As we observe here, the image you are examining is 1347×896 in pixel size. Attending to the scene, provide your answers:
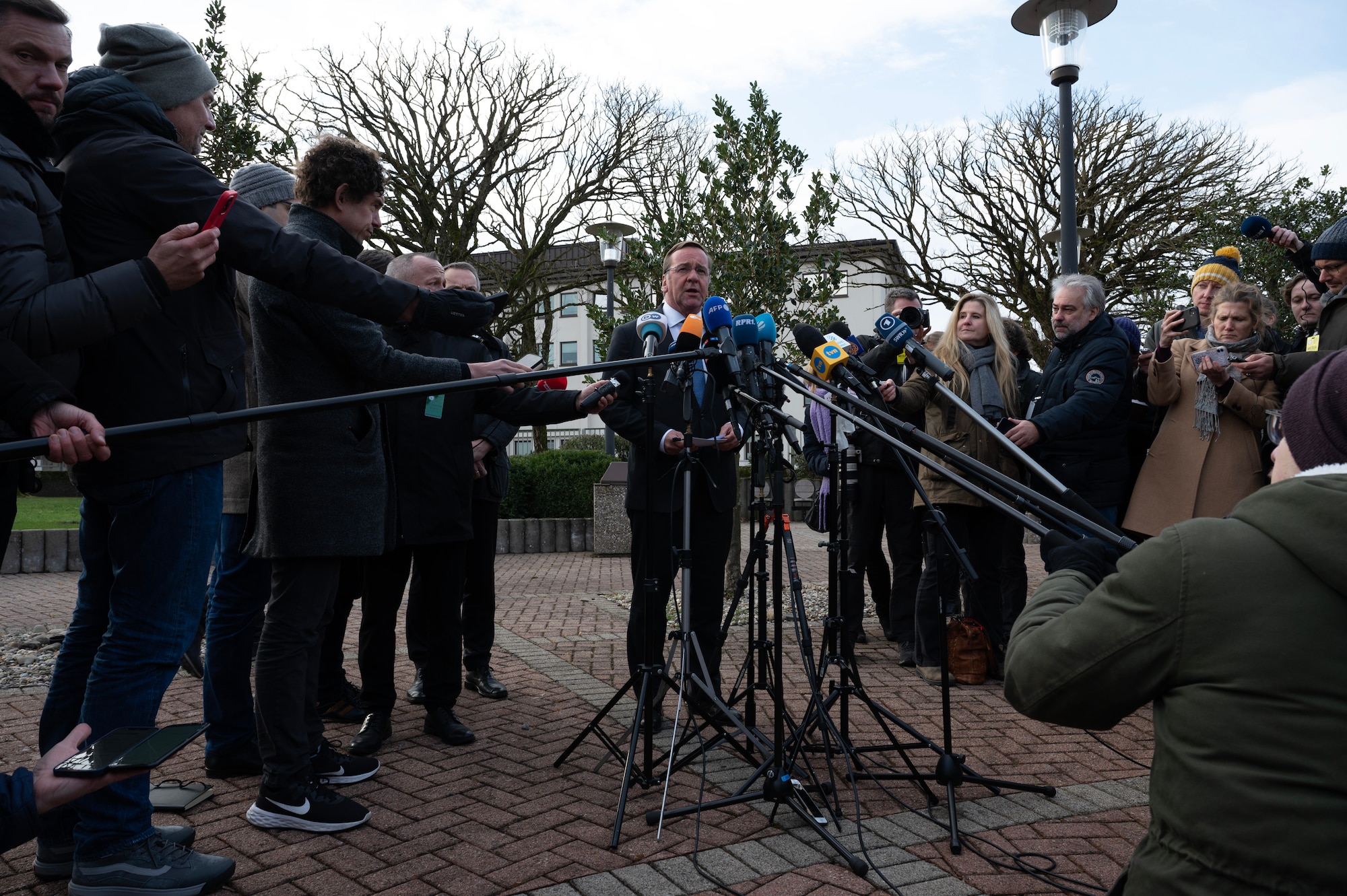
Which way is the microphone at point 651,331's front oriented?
away from the camera

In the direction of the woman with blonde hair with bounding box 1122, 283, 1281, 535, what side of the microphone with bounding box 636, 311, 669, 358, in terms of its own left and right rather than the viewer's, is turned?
right

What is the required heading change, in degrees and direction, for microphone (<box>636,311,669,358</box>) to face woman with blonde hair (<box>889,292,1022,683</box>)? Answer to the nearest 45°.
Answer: approximately 45° to its right

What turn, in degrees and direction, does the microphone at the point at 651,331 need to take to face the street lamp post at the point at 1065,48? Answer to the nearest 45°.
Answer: approximately 45° to its right

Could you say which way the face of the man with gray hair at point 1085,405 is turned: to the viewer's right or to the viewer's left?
to the viewer's left

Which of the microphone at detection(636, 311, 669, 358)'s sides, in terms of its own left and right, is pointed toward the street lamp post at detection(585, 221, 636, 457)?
front

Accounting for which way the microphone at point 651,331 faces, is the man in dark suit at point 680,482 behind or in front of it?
in front

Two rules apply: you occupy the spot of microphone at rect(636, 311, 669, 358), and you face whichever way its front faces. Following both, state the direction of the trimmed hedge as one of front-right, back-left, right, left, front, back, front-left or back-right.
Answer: front

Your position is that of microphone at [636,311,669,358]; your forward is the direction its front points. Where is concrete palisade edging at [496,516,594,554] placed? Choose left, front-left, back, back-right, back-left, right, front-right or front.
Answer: front
